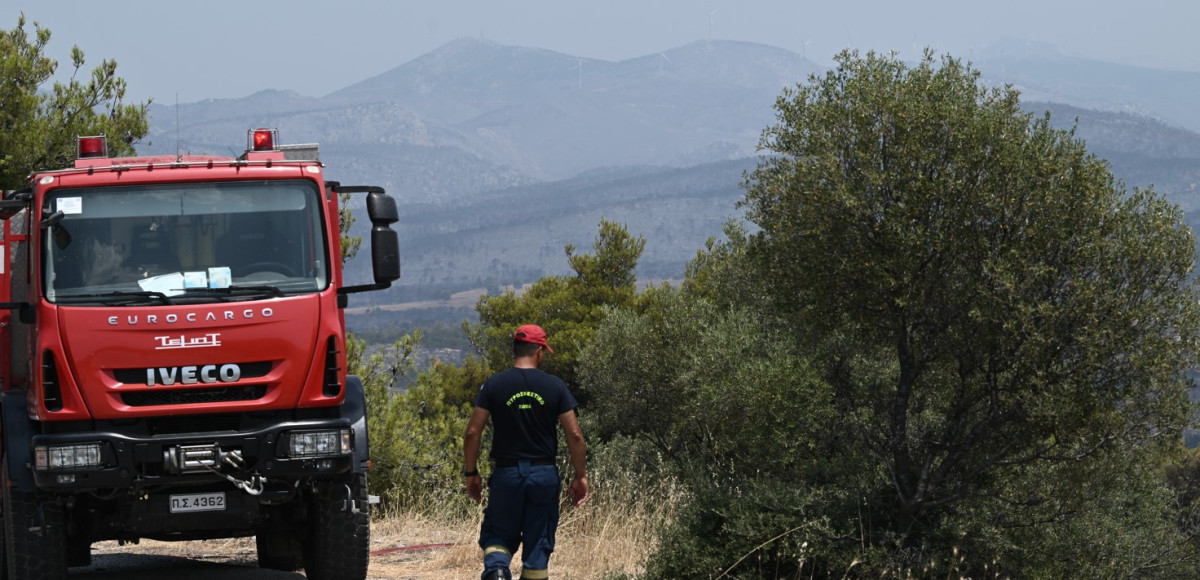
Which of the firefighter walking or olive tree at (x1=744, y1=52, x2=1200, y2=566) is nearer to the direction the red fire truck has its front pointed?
the firefighter walking

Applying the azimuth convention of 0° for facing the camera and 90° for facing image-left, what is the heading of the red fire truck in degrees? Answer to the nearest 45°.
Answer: approximately 0°

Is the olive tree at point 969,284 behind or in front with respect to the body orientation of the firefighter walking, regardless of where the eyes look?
in front

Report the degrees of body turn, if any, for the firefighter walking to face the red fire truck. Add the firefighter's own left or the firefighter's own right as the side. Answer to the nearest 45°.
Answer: approximately 45° to the firefighter's own left

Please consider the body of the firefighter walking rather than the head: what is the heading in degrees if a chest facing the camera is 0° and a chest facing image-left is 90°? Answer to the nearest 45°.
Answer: approximately 180°

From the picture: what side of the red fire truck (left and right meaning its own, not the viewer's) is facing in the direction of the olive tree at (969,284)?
left

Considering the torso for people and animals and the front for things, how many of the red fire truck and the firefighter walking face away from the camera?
1

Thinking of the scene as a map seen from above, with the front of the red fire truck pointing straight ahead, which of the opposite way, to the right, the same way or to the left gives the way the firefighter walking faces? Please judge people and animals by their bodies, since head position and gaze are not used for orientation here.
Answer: the opposite way
